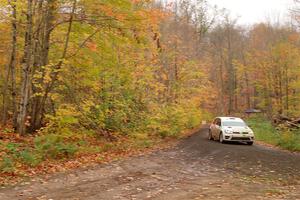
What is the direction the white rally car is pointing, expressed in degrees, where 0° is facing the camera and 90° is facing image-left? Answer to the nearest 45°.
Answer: approximately 315°
